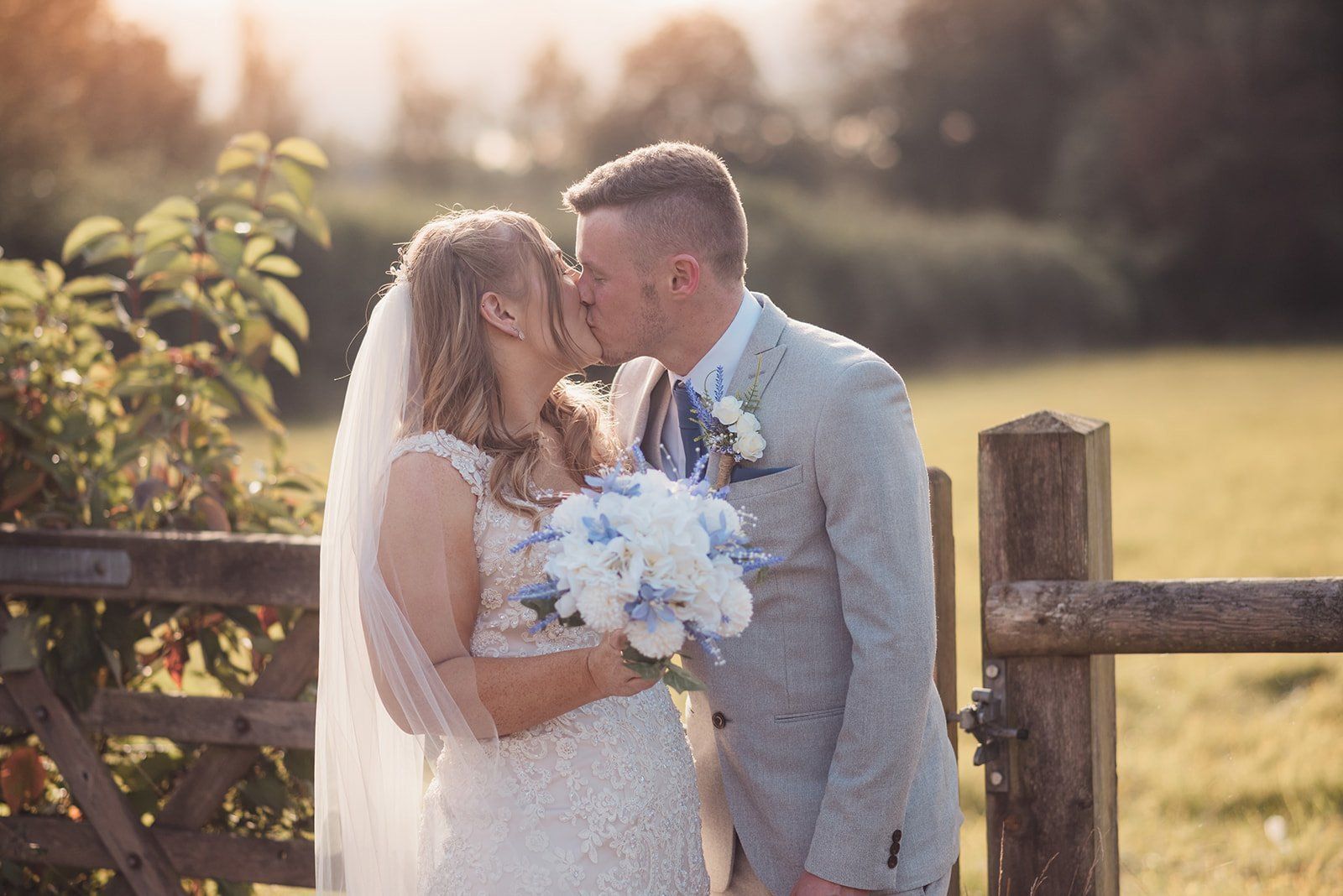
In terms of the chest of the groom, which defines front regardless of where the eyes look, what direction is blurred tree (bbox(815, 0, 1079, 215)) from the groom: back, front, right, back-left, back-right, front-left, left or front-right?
back-right

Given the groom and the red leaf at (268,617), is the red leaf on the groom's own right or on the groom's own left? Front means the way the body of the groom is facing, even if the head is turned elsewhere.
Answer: on the groom's own right

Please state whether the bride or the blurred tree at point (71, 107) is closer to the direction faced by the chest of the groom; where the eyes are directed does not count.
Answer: the bride

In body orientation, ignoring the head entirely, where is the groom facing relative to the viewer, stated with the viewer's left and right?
facing the viewer and to the left of the viewer

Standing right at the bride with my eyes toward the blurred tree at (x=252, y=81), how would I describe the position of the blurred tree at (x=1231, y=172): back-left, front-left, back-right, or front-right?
front-right

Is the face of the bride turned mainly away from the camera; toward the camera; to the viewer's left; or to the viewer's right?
to the viewer's right

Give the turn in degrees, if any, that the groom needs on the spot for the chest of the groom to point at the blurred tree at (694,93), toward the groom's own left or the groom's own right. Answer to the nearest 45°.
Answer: approximately 135° to the groom's own right

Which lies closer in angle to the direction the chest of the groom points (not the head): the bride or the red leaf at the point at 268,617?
the bride

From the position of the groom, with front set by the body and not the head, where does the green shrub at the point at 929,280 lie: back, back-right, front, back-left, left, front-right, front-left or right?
back-right

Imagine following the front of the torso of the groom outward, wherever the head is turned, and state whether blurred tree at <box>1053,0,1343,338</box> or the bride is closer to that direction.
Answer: the bride

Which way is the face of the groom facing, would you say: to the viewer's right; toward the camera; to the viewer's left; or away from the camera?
to the viewer's left
